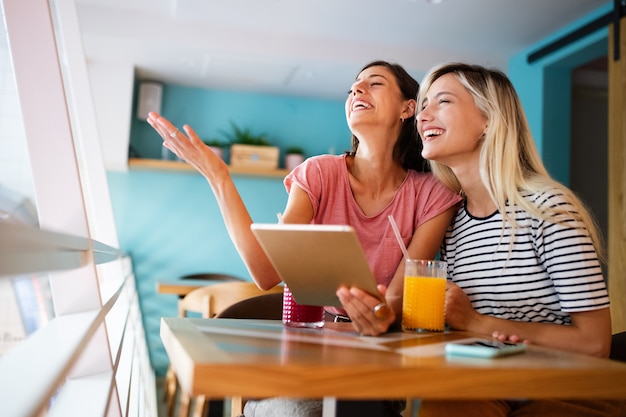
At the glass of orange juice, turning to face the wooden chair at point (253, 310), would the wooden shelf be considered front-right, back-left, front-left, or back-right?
front-right

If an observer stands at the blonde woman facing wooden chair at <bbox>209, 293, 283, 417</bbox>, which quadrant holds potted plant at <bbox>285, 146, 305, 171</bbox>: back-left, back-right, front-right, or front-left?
front-right

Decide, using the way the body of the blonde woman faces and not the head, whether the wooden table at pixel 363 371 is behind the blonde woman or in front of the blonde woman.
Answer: in front

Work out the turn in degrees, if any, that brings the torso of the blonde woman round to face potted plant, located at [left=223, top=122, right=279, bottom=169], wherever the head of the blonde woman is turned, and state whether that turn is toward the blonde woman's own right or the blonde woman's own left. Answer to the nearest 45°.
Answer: approximately 90° to the blonde woman's own right

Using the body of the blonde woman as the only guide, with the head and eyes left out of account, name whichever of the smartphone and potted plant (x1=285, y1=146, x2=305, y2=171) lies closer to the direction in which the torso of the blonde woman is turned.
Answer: the smartphone

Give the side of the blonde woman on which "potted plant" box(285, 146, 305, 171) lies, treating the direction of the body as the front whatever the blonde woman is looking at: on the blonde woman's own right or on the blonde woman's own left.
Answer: on the blonde woman's own right

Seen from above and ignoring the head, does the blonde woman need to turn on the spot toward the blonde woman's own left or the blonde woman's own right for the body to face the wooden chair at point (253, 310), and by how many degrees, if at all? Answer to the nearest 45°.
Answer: approximately 45° to the blonde woman's own right

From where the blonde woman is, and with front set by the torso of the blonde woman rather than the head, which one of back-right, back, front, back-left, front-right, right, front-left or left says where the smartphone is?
front-left

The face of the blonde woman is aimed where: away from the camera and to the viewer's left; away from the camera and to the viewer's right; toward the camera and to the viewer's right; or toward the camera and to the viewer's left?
toward the camera and to the viewer's left
